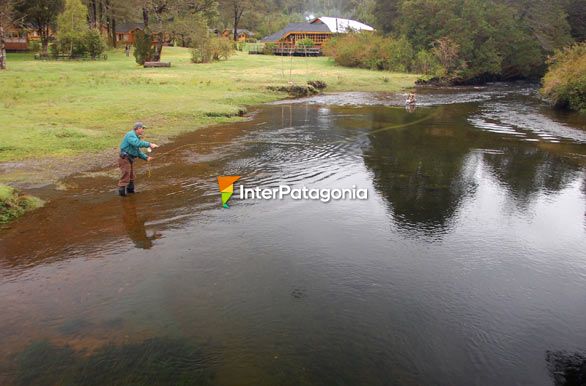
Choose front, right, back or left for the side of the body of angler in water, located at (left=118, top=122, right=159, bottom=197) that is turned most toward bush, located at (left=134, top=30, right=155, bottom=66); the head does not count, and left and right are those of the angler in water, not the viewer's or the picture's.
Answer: left

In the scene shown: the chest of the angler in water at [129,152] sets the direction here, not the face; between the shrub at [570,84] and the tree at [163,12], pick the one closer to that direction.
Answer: the shrub

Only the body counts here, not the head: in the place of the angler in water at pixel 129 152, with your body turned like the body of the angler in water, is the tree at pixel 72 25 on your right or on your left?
on your left

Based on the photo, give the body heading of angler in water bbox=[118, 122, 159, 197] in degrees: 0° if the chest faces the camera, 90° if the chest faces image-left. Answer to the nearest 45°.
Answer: approximately 270°

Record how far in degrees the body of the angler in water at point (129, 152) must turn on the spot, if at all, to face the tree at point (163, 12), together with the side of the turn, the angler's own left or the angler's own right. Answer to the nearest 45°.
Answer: approximately 90° to the angler's own left

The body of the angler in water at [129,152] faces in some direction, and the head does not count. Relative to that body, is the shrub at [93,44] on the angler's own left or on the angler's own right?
on the angler's own left

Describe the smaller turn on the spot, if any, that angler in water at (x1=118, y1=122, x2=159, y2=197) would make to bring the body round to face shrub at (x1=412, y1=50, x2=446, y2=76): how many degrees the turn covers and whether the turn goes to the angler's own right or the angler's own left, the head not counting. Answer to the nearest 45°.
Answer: approximately 45° to the angler's own left
